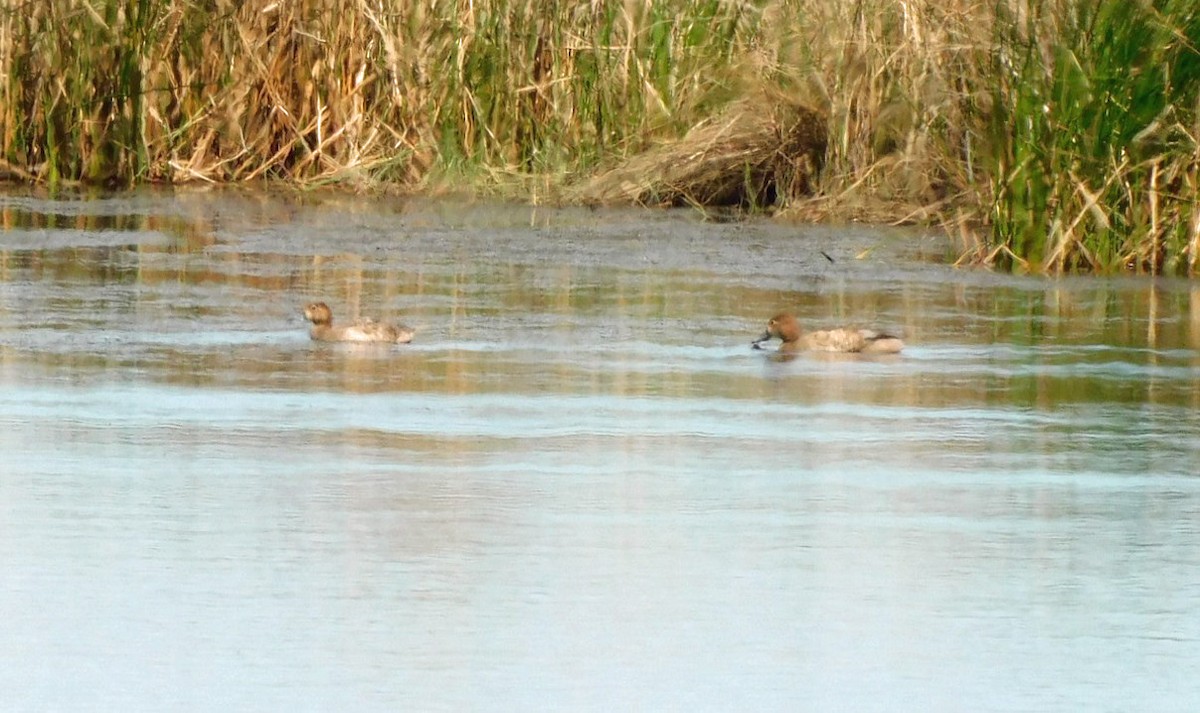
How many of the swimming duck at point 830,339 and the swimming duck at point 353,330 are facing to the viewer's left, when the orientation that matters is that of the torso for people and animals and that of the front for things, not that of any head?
2

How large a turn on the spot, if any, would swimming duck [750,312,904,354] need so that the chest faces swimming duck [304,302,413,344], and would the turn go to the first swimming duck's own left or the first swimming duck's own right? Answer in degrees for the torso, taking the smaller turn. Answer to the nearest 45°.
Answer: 0° — it already faces it

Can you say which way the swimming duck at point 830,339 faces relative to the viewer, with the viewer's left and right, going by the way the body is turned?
facing to the left of the viewer

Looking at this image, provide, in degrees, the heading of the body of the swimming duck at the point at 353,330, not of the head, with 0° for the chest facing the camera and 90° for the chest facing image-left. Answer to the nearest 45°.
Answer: approximately 90°

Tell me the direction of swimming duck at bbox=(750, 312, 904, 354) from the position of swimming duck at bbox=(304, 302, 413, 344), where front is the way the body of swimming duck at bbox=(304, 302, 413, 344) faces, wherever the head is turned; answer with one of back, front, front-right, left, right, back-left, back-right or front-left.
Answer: back
